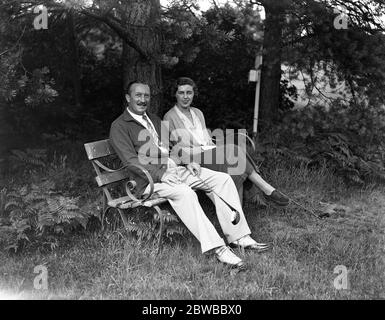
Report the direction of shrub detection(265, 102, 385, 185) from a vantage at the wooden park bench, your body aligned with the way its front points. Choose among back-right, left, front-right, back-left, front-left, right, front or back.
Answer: left

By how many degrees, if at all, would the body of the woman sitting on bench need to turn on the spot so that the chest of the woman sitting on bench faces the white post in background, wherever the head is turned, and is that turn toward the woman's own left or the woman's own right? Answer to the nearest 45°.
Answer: approximately 135° to the woman's own left

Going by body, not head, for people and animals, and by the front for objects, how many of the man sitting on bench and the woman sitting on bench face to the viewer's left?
0

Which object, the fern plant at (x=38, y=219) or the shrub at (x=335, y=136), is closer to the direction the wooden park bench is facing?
the shrub

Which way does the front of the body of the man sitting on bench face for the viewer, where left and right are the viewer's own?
facing the viewer and to the right of the viewer

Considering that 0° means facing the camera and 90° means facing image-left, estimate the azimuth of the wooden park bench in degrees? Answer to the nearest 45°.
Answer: approximately 315°

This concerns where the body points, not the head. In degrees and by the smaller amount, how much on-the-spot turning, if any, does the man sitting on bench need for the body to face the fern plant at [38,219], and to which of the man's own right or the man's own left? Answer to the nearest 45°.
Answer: approximately 135° to the man's own right

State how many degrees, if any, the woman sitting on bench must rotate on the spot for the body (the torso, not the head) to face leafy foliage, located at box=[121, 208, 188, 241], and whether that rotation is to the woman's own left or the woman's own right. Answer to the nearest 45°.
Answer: approximately 45° to the woman's own right

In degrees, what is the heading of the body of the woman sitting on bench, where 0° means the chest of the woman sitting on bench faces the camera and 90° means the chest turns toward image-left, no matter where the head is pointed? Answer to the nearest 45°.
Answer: approximately 315°

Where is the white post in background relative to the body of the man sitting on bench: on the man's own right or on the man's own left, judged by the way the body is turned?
on the man's own left
